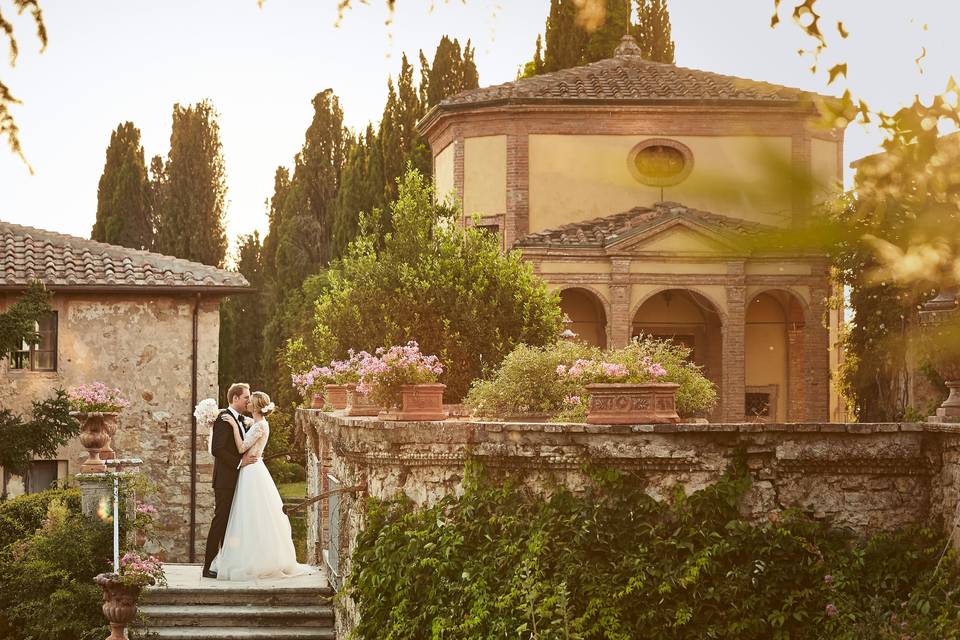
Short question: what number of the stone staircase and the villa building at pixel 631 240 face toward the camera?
2

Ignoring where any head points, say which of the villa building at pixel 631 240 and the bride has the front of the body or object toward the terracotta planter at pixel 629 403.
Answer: the villa building

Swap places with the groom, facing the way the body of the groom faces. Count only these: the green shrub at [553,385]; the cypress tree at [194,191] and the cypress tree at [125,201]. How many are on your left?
2

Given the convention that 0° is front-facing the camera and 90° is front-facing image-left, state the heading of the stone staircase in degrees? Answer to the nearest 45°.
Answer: approximately 0°

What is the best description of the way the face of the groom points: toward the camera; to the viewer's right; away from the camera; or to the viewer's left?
to the viewer's right

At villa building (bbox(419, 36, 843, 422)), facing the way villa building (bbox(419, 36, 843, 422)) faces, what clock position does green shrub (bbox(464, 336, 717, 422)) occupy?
The green shrub is roughly at 12 o'clock from the villa building.

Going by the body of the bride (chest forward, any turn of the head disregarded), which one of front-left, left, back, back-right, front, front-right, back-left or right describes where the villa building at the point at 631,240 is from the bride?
back-right

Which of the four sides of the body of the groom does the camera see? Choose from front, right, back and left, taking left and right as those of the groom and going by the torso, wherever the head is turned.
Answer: right

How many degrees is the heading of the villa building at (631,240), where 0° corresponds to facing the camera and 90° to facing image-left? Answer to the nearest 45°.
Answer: approximately 0°

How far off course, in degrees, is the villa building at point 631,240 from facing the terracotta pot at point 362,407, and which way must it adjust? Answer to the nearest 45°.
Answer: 0° — it already faces it

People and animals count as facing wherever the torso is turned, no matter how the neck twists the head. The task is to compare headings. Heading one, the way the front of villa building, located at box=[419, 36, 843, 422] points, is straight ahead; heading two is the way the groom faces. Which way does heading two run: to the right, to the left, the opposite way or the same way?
to the left

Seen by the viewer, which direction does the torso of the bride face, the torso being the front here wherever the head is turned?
to the viewer's left
